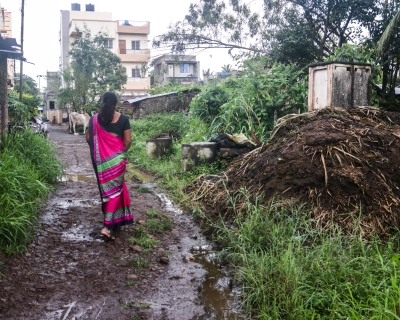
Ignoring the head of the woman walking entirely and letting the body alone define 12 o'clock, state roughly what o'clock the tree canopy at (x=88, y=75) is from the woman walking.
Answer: The tree canopy is roughly at 12 o'clock from the woman walking.

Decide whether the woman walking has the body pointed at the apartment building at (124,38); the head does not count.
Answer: yes

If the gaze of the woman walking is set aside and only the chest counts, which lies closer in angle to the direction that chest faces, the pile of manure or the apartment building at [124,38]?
the apartment building

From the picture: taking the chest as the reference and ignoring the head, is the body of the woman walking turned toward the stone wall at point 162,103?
yes

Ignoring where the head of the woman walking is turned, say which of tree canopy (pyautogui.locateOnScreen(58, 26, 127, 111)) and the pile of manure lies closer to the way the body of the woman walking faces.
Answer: the tree canopy

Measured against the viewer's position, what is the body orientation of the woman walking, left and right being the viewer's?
facing away from the viewer

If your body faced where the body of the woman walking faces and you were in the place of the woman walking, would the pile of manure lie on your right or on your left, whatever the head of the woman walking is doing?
on your right

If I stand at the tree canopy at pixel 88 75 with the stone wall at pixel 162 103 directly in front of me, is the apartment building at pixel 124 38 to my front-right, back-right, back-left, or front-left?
back-left

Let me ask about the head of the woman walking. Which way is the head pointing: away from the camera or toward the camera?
away from the camera
